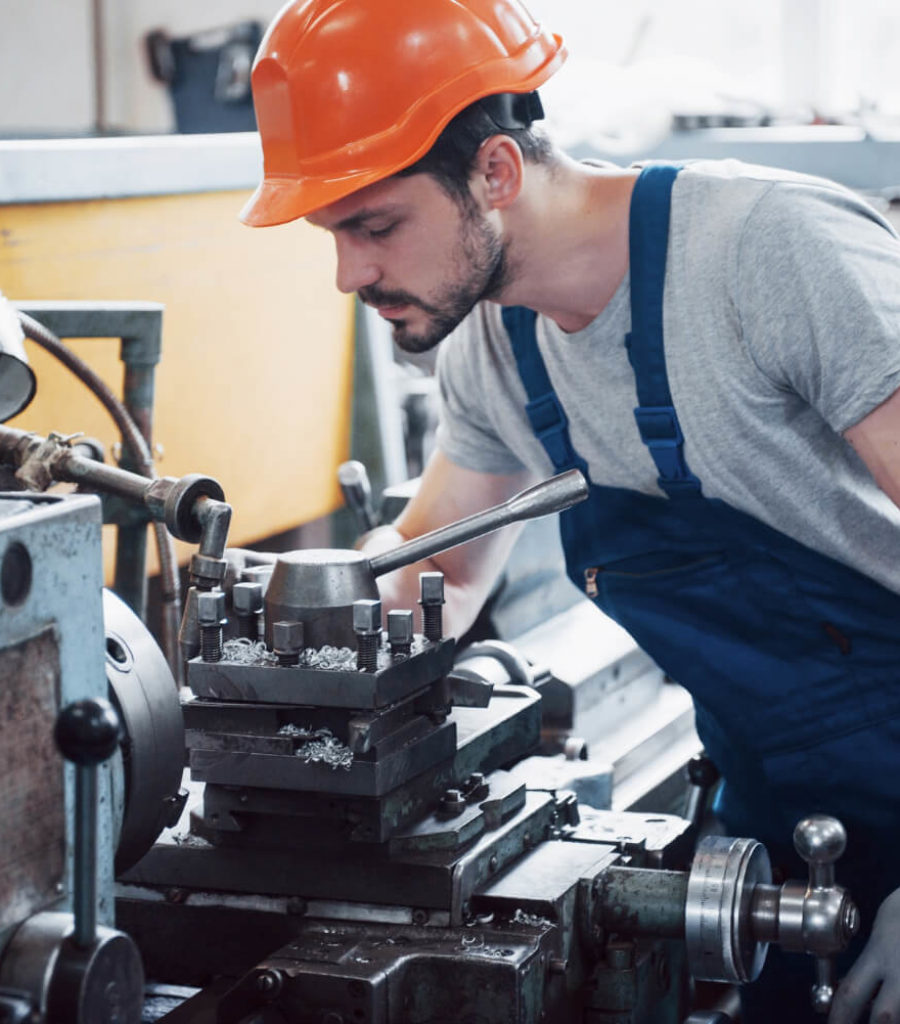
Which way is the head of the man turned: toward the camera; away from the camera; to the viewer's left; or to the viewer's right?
to the viewer's left

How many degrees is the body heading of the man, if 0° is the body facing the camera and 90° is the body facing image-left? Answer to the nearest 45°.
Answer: approximately 45°
